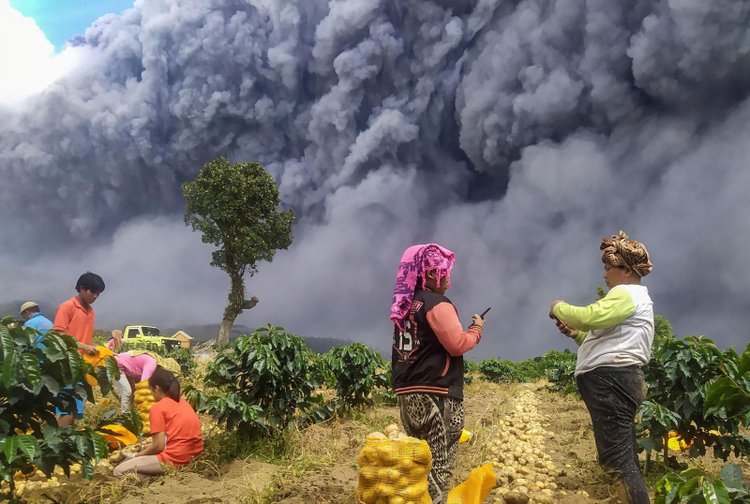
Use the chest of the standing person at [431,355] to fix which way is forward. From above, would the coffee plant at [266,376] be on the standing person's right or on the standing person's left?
on the standing person's left

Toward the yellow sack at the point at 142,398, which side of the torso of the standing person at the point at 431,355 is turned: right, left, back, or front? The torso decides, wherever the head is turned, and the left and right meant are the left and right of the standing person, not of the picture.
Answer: left

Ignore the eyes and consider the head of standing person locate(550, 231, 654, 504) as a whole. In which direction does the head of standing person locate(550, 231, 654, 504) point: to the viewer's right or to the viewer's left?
to the viewer's left

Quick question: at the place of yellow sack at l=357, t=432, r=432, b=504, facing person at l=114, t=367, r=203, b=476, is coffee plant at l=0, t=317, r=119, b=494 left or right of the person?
left

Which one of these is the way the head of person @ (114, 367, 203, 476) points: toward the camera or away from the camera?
away from the camera

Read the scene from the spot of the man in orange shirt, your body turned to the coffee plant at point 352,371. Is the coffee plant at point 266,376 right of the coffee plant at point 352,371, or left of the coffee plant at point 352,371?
right

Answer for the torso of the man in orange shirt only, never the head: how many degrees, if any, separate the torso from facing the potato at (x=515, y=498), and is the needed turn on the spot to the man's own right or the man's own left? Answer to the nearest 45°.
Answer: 0° — they already face it

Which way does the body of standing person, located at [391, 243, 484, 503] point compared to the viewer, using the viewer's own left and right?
facing away from the viewer and to the right of the viewer
